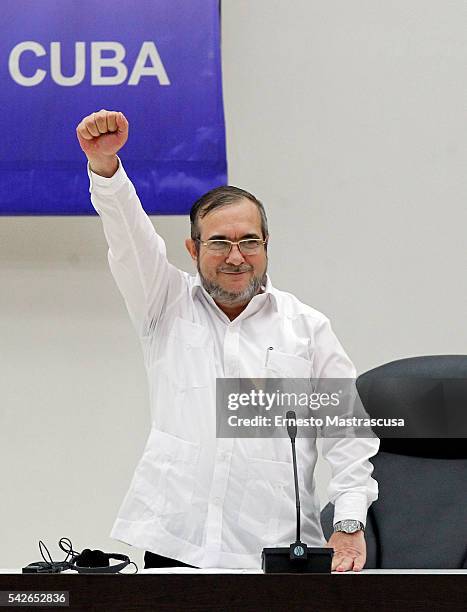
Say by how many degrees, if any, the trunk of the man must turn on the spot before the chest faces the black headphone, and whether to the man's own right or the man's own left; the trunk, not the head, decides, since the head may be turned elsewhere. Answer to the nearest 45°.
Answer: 0° — they already face it

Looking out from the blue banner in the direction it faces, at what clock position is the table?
The table is roughly at 12 o'clock from the blue banner.

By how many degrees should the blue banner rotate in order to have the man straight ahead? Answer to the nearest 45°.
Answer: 0° — it already faces them

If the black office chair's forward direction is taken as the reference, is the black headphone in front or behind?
in front

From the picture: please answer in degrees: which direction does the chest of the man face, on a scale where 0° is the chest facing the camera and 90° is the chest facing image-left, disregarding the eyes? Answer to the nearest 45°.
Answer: approximately 0°
